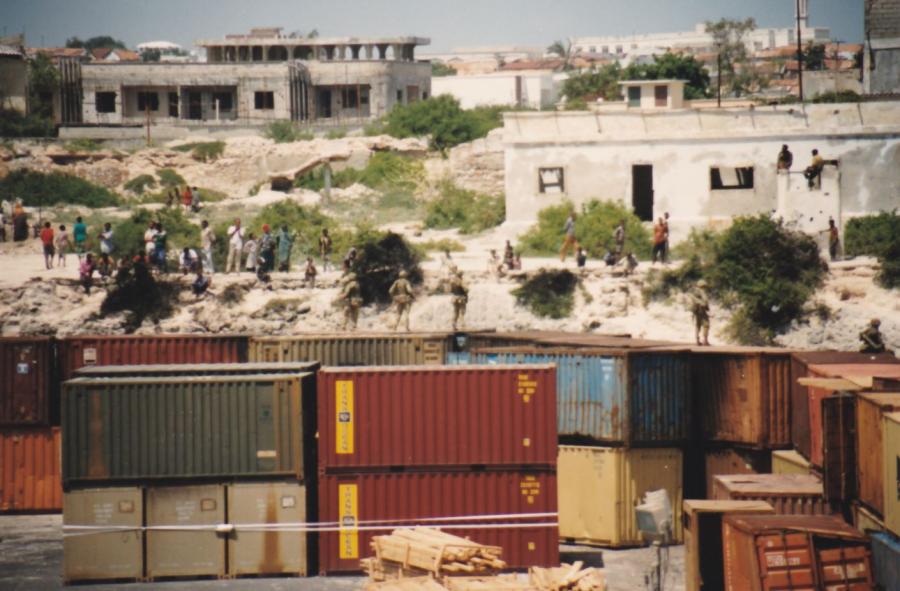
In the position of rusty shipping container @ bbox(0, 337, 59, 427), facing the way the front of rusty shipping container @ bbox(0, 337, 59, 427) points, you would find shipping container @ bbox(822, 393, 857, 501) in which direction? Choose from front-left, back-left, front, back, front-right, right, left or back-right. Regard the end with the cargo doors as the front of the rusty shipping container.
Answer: front-left

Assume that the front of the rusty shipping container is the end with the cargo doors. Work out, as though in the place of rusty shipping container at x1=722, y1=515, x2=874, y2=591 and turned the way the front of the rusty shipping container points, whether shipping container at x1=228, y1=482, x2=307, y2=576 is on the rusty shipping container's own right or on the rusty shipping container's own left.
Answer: on the rusty shipping container's own right

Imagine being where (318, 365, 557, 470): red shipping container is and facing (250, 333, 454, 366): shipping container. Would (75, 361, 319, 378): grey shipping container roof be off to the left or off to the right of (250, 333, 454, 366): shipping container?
left

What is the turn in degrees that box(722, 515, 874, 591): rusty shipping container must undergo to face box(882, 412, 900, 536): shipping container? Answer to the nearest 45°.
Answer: approximately 90° to its left
